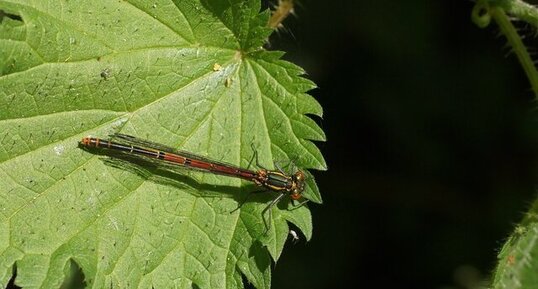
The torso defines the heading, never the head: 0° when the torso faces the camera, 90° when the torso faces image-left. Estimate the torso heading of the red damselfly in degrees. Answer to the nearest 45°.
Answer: approximately 270°

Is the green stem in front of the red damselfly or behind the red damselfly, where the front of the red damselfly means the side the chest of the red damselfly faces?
in front
